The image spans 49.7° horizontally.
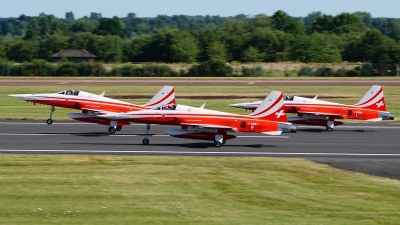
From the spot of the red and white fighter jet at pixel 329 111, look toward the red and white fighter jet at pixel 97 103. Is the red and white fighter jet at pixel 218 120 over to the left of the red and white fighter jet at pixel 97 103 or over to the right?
left

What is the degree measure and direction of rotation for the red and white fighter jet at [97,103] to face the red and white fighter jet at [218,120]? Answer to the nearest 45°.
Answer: approximately 135° to its left

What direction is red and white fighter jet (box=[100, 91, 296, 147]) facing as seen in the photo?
to the viewer's left

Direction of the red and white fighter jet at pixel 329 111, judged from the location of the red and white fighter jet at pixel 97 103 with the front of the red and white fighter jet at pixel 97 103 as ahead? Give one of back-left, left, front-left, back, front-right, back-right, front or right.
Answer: back

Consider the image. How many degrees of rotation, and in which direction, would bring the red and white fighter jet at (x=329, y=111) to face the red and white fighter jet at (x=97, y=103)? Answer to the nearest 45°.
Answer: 0° — it already faces it

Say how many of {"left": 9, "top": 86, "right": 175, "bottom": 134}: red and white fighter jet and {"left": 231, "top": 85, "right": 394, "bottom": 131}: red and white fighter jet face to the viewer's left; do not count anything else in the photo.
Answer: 2

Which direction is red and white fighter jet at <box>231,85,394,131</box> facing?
to the viewer's left

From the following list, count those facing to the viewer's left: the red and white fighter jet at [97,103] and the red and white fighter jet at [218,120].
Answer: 2

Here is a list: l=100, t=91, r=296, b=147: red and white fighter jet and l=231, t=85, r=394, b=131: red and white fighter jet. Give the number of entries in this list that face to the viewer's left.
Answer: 2

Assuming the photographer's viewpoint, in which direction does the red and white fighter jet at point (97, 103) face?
facing to the left of the viewer
